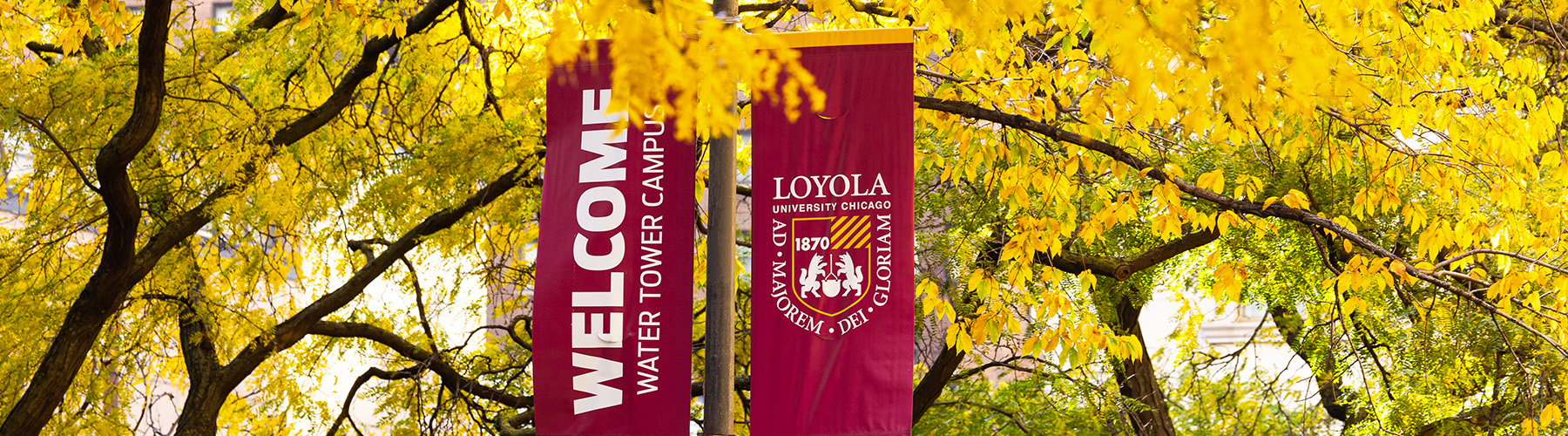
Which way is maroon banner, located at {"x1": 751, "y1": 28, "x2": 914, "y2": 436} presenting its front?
toward the camera

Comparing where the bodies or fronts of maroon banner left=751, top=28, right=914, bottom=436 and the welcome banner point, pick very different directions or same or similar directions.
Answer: same or similar directions

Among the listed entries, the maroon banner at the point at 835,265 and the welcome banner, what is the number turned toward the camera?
2

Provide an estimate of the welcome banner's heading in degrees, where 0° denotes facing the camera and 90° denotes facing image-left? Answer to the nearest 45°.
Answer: approximately 0°

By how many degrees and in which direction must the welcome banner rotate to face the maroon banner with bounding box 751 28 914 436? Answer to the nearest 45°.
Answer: approximately 90° to its left

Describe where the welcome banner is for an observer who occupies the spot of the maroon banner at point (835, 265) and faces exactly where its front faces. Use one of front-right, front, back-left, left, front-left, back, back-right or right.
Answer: right
